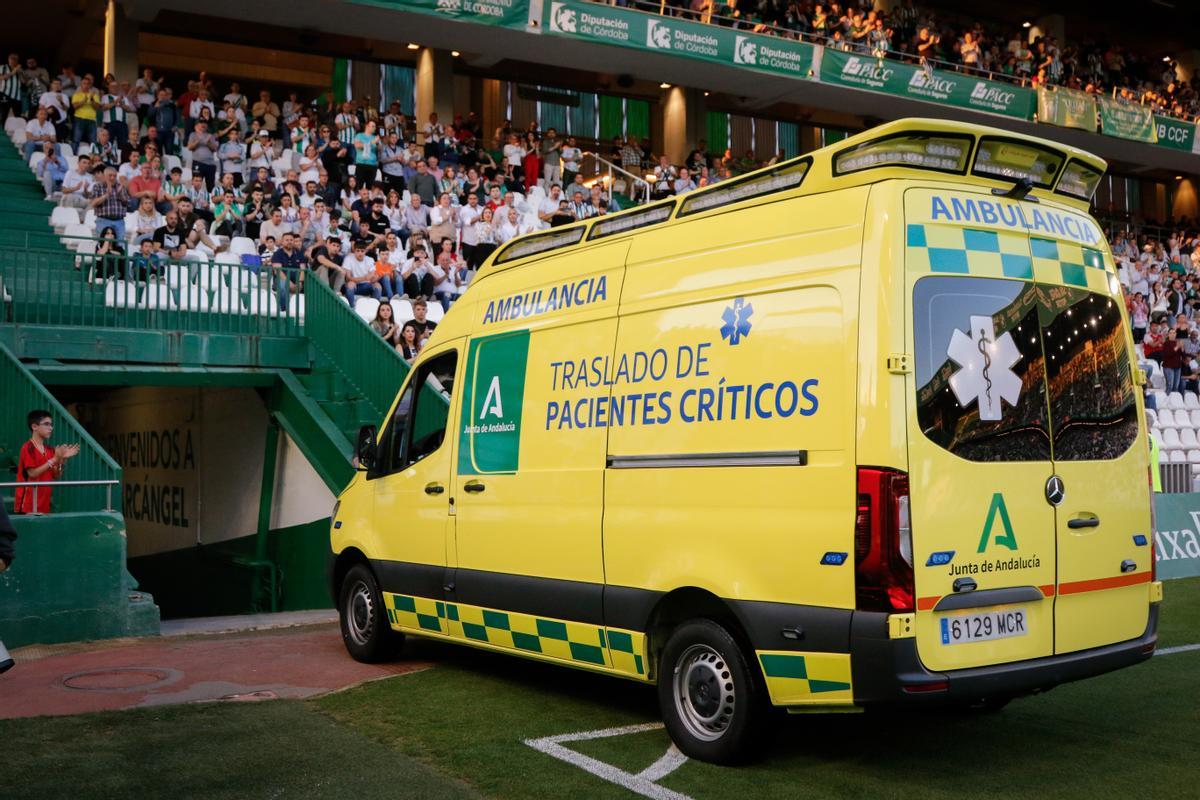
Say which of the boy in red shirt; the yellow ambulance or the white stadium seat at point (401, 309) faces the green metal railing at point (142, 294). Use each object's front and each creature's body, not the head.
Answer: the yellow ambulance

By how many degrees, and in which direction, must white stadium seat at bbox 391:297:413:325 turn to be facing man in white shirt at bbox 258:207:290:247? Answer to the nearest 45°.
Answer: approximately 135° to its right

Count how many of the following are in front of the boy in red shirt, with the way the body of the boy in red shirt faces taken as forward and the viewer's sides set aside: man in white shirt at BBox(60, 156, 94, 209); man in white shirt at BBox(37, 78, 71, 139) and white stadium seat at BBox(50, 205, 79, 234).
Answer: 0

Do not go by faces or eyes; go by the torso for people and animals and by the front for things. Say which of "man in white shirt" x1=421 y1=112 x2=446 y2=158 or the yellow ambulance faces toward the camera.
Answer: the man in white shirt

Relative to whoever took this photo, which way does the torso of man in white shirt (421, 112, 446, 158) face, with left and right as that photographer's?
facing the viewer

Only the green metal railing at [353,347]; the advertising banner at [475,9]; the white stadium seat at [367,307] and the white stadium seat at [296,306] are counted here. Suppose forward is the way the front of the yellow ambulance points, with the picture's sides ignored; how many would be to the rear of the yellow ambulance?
0

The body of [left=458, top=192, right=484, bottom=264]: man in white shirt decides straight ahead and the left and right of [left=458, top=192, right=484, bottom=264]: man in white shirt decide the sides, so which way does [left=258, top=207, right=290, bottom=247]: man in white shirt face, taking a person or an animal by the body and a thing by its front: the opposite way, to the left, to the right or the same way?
the same way

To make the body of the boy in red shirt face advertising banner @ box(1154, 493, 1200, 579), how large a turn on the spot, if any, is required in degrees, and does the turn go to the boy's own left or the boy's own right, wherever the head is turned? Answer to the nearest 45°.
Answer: approximately 45° to the boy's own left

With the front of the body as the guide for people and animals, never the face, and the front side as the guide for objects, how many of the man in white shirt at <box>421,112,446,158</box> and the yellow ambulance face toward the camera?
1

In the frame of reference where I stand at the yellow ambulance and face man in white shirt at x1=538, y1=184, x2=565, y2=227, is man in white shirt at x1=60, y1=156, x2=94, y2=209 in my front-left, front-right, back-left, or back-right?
front-left

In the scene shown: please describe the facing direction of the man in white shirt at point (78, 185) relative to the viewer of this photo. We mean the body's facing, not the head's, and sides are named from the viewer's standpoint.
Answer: facing the viewer and to the right of the viewer

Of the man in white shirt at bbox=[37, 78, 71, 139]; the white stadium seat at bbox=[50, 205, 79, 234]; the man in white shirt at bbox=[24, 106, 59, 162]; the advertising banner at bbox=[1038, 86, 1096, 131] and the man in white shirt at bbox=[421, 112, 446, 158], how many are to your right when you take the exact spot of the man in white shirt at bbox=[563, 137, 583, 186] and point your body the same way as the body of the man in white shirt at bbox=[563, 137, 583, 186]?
4

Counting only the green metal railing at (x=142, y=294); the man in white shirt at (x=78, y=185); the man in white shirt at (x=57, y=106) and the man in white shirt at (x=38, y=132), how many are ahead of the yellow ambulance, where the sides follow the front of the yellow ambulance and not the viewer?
4

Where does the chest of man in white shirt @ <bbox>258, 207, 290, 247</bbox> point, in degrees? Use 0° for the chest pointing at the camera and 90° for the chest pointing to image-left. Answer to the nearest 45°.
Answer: approximately 315°

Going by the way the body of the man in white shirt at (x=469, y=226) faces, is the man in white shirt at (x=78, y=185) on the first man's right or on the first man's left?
on the first man's right

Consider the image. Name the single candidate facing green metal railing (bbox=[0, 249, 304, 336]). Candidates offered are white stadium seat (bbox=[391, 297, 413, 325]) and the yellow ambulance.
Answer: the yellow ambulance

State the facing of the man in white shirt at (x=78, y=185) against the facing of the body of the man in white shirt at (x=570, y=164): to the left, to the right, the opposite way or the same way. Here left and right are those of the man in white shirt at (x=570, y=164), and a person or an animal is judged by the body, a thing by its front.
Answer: the same way
